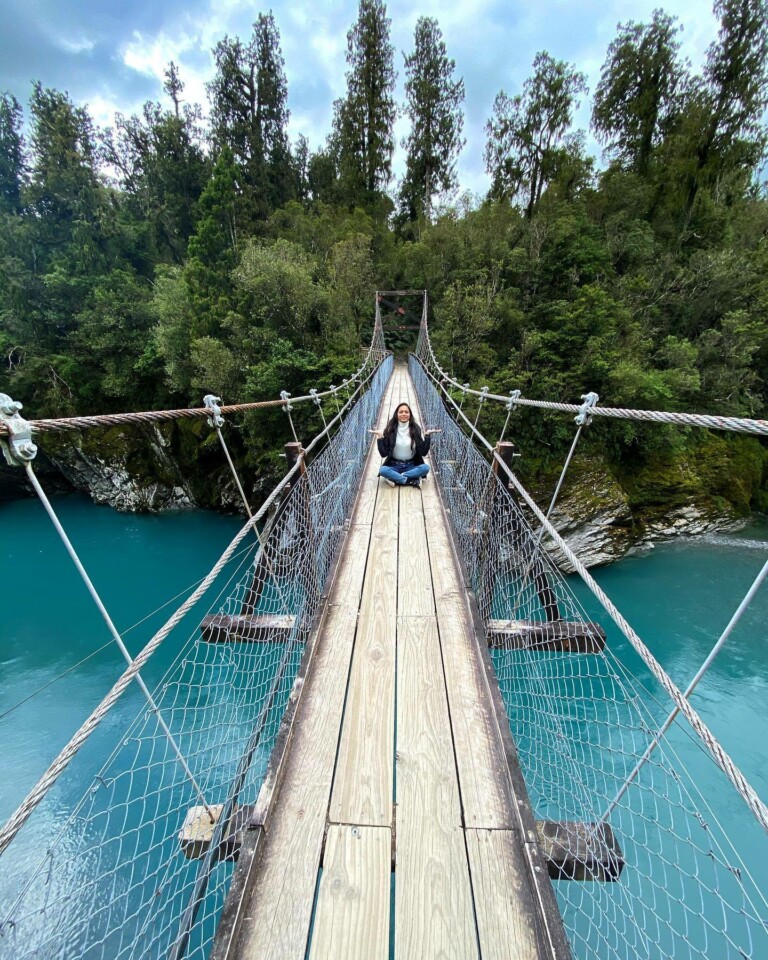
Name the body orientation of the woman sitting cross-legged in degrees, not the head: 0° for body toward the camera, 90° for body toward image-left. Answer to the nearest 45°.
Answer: approximately 0°

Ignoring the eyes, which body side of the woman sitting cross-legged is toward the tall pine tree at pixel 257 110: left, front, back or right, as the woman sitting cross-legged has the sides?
back

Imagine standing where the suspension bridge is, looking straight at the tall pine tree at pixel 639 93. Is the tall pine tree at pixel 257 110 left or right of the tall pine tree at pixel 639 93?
left

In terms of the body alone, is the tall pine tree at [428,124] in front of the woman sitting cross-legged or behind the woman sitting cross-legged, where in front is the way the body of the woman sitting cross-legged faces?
behind

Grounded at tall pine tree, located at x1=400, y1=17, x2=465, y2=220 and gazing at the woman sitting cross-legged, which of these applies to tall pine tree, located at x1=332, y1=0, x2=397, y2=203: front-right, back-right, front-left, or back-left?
back-right

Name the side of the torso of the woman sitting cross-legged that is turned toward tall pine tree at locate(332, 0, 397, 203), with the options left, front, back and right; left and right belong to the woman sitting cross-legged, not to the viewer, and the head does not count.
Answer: back

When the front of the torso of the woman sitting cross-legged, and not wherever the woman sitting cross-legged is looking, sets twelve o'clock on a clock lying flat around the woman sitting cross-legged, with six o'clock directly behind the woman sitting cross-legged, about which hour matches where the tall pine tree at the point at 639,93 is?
The tall pine tree is roughly at 7 o'clock from the woman sitting cross-legged.
